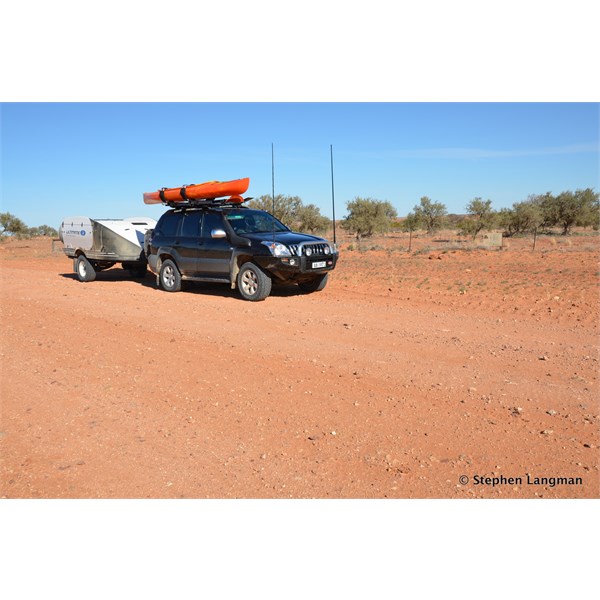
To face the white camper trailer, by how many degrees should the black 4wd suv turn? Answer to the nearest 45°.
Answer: approximately 180°

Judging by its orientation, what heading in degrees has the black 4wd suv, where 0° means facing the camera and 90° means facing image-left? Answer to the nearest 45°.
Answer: approximately 315°
